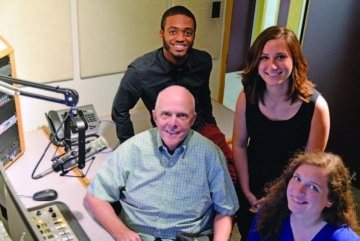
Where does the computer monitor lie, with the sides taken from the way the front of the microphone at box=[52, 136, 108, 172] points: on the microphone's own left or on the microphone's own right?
on the microphone's own right

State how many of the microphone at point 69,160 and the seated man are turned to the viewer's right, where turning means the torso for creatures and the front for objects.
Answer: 1

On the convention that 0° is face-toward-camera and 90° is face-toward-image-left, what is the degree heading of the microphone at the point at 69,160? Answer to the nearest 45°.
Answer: approximately 270°

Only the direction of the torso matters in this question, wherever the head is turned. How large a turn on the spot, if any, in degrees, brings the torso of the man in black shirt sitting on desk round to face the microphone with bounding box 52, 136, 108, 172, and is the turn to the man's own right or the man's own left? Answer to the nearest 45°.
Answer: approximately 45° to the man's own right

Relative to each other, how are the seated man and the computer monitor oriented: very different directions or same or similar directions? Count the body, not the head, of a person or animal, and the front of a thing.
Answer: very different directions

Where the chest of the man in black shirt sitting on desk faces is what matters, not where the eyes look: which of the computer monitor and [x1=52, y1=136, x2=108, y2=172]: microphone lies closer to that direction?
the computer monitor

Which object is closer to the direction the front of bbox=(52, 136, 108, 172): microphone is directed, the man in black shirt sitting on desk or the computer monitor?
the man in black shirt sitting on desk

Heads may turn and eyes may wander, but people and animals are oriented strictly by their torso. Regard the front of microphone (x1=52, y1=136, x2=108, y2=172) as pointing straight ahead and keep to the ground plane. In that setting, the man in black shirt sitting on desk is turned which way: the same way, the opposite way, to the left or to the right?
to the right

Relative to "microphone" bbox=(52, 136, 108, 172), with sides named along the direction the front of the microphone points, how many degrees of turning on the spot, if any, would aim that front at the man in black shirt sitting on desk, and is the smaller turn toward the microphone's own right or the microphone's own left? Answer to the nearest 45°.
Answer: approximately 45° to the microphone's own left

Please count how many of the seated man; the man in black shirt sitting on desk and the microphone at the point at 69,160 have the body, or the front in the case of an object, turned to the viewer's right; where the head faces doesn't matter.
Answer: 1

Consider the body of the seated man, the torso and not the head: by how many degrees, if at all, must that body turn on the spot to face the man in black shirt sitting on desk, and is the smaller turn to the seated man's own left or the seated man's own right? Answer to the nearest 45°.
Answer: approximately 180°
